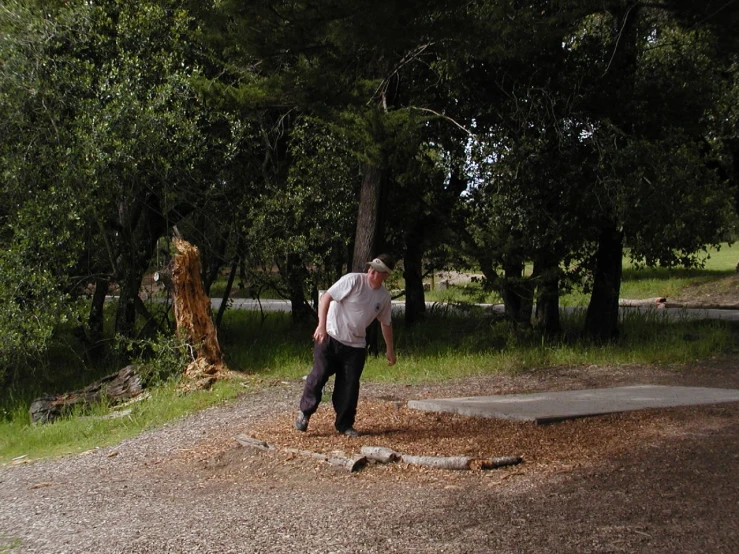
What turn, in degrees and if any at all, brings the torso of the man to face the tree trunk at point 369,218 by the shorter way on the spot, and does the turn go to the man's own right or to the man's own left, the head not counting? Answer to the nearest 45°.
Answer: approximately 135° to the man's own left

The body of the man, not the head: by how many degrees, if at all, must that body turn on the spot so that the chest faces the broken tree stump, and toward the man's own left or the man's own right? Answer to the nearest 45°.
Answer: approximately 180°

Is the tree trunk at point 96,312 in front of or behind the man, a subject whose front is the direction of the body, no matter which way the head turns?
behind

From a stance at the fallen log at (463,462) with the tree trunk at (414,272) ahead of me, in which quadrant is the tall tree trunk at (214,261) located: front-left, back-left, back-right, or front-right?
front-left

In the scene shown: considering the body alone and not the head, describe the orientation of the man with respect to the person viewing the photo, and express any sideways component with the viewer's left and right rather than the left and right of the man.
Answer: facing the viewer and to the right of the viewer

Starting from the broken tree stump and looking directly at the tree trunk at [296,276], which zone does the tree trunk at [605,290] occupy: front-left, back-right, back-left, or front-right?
front-right

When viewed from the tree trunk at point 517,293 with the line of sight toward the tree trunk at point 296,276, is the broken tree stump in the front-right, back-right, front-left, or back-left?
front-left

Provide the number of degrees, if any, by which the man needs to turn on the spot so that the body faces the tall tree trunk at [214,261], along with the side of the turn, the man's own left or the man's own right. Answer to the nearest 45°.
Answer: approximately 135° to the man's own left

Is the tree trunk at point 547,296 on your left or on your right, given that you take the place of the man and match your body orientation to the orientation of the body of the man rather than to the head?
on your left

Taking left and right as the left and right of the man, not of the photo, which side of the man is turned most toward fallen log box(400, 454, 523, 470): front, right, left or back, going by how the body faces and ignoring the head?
front

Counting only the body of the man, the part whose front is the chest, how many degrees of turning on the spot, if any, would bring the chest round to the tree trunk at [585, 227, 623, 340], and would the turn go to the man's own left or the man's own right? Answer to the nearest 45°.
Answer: approximately 90° to the man's own left

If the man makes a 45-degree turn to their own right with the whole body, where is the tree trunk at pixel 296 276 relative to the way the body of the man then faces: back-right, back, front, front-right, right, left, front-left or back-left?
back
